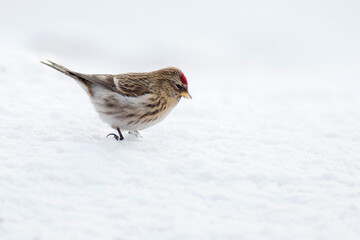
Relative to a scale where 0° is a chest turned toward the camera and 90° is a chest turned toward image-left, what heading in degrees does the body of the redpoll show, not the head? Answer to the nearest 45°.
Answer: approximately 270°
